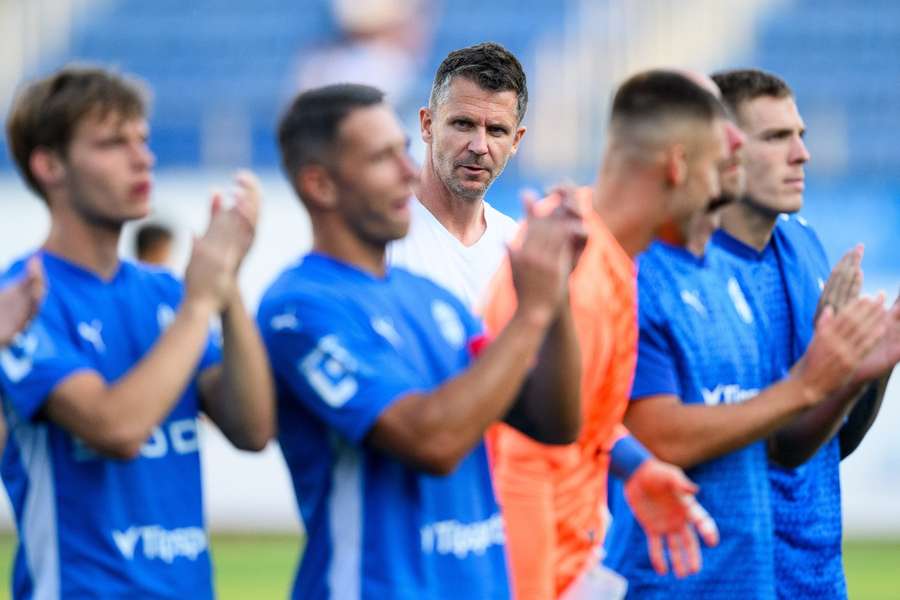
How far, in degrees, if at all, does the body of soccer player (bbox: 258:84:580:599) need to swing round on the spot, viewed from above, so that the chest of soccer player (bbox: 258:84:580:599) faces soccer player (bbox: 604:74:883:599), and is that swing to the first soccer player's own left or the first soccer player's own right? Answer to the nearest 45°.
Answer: approximately 90° to the first soccer player's own left

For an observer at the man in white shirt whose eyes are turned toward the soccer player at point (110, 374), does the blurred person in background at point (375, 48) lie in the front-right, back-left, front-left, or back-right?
back-right

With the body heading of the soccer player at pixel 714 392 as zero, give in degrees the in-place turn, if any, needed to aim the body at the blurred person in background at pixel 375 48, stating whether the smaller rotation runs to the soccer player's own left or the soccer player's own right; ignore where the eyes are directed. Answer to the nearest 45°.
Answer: approximately 135° to the soccer player's own left

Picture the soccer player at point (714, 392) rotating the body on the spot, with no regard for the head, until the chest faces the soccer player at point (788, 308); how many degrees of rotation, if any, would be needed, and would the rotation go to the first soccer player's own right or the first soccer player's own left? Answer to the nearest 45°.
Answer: approximately 135° to the first soccer player's own left

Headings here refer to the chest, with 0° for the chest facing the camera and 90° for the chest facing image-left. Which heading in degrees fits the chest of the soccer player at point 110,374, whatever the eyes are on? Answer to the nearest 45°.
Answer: approximately 315°

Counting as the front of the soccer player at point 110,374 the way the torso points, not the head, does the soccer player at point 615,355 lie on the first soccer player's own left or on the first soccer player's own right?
on the first soccer player's own left

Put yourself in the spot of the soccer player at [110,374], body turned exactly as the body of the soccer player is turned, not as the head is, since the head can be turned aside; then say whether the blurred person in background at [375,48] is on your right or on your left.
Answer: on your left

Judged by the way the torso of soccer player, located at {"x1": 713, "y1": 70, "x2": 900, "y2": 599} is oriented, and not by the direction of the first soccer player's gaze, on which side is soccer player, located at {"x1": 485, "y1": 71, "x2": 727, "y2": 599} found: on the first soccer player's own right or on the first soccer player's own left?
on the first soccer player's own right

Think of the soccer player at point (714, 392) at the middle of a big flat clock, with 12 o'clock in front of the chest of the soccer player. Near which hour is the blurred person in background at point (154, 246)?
The blurred person in background is roughly at 6 o'clock from the soccer player.
